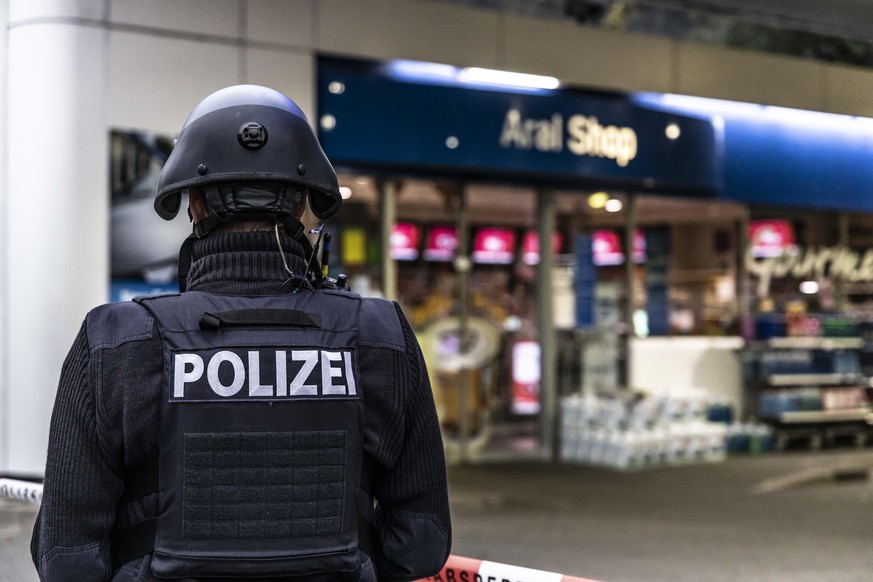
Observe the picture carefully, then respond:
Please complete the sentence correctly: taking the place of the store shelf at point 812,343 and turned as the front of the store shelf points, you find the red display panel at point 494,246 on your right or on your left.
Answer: on your right

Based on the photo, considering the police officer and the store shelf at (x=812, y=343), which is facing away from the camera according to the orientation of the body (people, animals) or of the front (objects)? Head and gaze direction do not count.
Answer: the police officer

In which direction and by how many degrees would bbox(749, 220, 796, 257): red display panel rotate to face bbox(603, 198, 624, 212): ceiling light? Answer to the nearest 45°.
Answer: approximately 45° to its right

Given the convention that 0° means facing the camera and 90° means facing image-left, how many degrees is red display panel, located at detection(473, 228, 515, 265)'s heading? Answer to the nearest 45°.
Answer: approximately 0°

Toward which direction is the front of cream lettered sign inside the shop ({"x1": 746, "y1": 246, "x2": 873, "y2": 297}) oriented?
toward the camera

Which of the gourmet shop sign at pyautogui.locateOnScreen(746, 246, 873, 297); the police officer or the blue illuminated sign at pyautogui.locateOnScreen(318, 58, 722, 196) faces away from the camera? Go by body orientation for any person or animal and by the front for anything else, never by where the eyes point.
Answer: the police officer

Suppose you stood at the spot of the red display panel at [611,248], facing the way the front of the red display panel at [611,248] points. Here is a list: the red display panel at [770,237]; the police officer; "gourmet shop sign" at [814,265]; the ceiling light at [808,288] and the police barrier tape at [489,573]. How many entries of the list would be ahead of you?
2

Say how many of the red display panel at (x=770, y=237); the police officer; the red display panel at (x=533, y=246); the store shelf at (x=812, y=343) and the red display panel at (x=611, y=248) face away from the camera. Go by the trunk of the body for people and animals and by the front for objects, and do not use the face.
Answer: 1

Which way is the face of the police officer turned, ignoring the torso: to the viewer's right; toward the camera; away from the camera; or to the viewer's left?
away from the camera

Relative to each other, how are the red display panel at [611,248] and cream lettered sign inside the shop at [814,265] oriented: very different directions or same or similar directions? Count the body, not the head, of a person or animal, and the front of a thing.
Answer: same or similar directions

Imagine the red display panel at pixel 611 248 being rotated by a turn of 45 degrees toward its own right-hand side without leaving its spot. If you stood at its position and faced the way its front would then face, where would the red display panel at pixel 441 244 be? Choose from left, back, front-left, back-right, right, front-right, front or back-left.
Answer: front

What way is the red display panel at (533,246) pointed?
toward the camera

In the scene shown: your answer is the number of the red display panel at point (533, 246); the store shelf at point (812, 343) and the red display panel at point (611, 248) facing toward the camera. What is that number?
3

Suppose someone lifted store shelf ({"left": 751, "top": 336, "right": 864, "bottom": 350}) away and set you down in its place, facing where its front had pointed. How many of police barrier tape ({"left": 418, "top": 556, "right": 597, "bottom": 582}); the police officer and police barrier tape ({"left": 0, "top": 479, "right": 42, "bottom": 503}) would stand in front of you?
3

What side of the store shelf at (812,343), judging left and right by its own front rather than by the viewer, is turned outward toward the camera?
front

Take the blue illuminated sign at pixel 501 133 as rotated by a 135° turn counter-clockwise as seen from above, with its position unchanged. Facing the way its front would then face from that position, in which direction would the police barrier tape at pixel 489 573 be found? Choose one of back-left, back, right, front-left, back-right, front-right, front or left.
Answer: back
